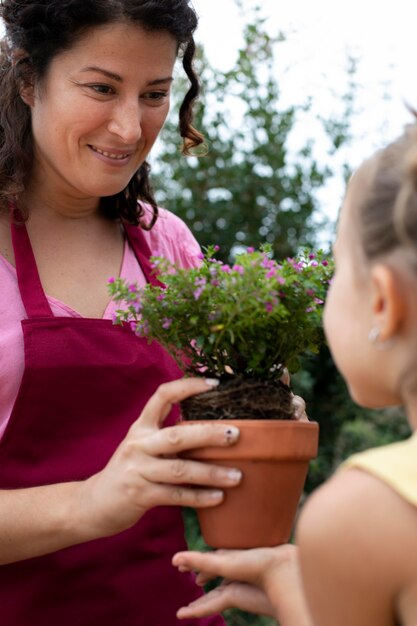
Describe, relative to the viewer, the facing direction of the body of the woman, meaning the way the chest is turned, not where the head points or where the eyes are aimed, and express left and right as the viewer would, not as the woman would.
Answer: facing the viewer and to the right of the viewer

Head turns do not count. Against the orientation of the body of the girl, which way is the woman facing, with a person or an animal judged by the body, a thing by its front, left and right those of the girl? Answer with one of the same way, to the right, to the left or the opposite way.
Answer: the opposite way

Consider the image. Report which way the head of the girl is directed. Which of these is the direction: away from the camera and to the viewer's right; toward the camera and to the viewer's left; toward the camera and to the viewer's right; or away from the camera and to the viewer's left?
away from the camera and to the viewer's left

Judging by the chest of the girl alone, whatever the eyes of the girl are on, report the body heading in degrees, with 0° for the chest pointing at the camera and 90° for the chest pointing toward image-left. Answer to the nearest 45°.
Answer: approximately 135°

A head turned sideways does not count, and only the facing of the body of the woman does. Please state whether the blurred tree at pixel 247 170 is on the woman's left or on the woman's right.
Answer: on the woman's left

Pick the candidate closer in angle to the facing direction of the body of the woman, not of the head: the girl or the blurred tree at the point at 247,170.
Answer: the girl

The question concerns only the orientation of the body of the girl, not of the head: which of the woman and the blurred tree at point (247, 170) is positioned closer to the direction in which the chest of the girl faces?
the woman
